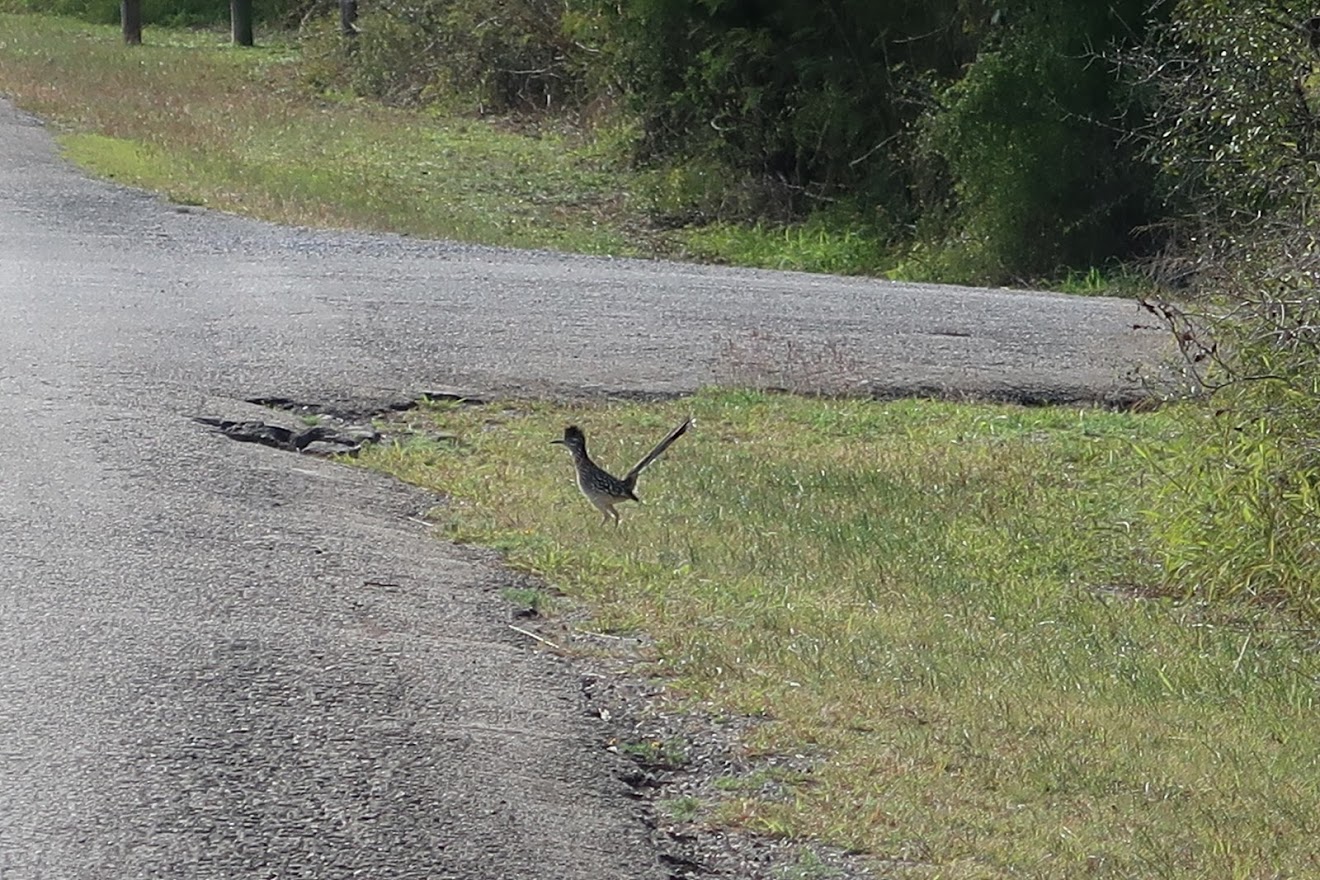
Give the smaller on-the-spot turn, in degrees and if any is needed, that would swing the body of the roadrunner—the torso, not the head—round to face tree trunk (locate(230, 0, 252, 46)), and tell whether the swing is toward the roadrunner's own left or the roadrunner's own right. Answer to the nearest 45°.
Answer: approximately 90° to the roadrunner's own right

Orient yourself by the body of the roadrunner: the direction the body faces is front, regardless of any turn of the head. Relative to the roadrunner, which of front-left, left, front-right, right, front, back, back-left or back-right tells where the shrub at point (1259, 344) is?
back

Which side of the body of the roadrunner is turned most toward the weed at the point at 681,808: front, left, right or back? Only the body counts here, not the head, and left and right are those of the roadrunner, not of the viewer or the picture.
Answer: left

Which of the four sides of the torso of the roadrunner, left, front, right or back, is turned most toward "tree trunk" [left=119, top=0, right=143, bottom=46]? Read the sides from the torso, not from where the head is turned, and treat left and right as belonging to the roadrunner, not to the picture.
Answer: right

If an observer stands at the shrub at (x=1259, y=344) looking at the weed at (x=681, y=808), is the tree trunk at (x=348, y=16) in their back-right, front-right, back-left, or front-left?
back-right

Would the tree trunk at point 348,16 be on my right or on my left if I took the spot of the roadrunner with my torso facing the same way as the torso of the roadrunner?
on my right

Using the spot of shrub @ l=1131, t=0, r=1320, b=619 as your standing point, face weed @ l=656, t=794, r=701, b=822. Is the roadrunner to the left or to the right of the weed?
right

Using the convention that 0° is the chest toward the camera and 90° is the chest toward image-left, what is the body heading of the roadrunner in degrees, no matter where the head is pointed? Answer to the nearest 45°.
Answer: approximately 90°
